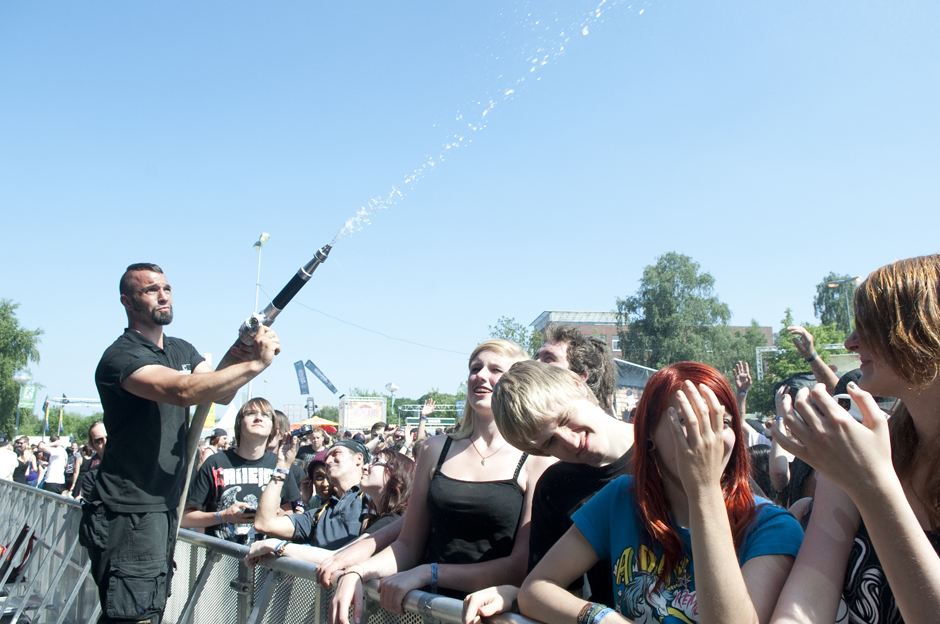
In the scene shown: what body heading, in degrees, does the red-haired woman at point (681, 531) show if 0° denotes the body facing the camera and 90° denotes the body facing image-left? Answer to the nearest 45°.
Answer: approximately 0°

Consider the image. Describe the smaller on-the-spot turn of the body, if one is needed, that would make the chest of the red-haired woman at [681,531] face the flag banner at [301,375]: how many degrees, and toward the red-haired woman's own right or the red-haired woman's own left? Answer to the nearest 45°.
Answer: approximately 135° to the red-haired woman's own right

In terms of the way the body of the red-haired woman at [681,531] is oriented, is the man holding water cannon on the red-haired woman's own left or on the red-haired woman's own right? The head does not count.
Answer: on the red-haired woman's own right

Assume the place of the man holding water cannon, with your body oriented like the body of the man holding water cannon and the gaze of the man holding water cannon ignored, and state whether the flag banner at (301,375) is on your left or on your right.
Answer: on your left

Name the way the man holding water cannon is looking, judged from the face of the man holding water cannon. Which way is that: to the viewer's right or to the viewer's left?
to the viewer's right

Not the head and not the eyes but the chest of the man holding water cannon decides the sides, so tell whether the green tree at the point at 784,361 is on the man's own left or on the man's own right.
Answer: on the man's own left

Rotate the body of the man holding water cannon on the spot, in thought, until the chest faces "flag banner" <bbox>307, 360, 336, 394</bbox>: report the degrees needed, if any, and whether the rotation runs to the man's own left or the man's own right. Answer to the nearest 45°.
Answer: approximately 135° to the man's own left

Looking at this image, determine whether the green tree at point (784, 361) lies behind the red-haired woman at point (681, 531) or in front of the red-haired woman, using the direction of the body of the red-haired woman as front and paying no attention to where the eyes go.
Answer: behind

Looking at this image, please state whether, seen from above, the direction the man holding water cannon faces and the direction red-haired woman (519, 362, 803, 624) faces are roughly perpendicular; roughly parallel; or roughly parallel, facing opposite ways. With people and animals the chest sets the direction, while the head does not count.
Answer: roughly perpendicular
